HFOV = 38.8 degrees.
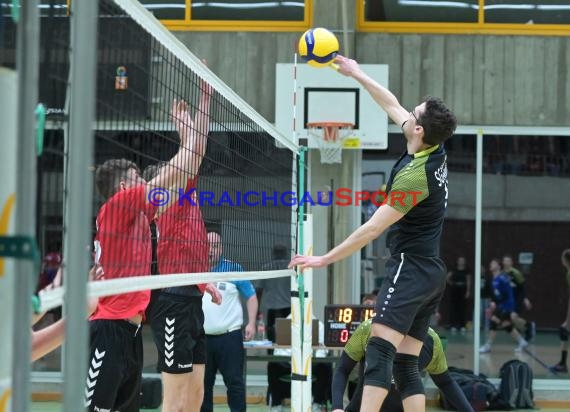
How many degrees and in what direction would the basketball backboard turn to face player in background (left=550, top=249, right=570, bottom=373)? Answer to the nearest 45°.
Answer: approximately 90° to its left

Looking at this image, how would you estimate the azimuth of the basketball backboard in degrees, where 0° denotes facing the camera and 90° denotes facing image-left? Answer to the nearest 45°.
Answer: approximately 0°

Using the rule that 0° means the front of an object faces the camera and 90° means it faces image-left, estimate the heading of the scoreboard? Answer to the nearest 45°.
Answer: approximately 0°
